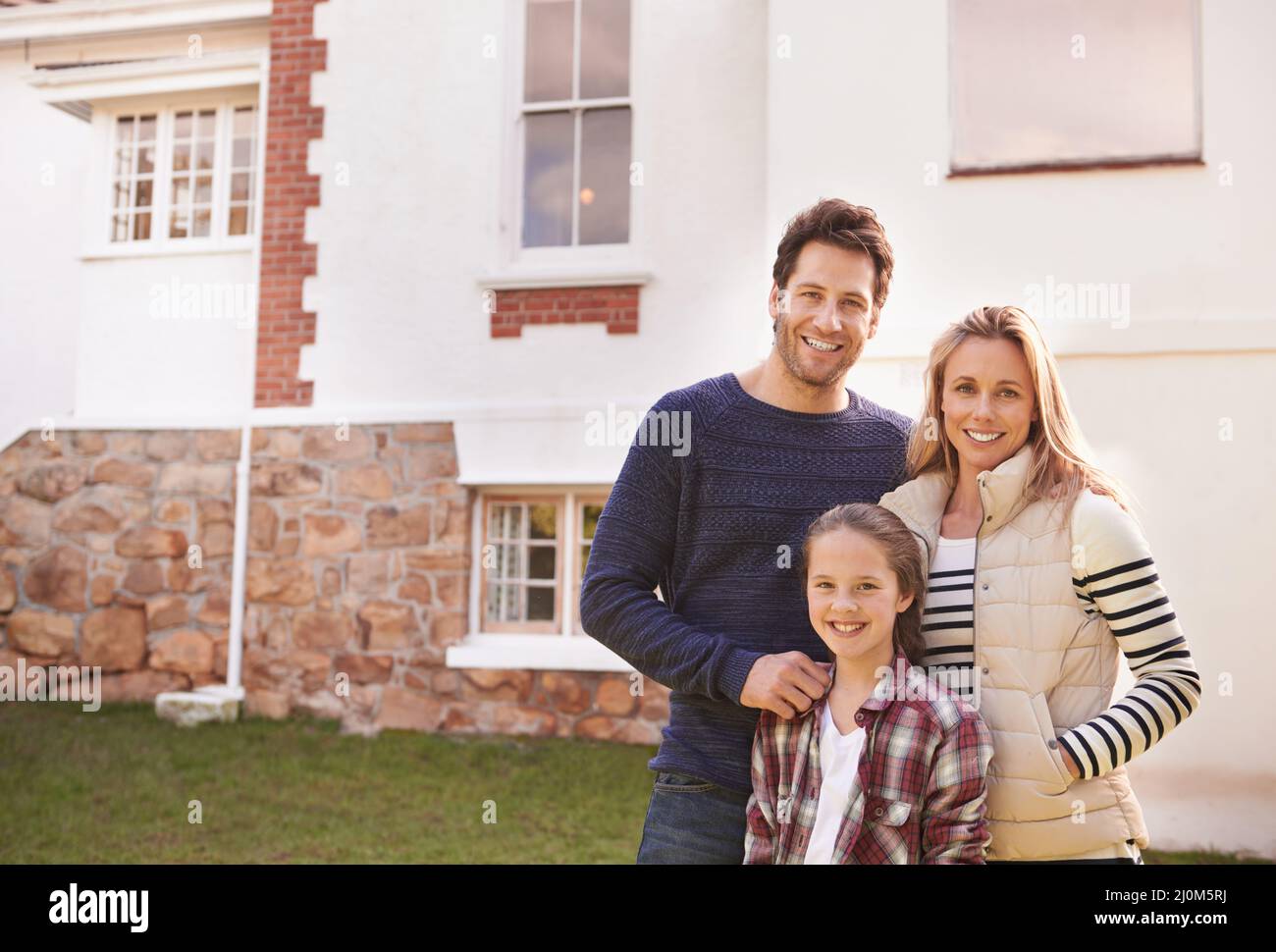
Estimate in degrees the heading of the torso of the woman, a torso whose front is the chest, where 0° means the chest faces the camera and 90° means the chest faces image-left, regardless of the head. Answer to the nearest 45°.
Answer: approximately 45°
